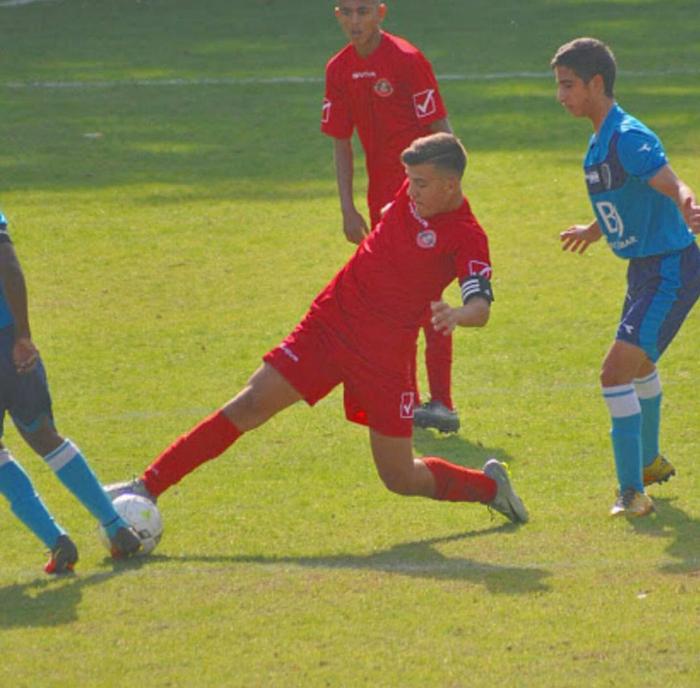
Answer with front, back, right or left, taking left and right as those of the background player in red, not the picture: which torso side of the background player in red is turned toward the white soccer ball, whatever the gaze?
front

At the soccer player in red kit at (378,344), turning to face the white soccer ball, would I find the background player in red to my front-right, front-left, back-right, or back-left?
back-right

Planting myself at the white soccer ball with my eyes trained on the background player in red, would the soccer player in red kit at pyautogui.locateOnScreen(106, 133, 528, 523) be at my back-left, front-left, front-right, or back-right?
front-right

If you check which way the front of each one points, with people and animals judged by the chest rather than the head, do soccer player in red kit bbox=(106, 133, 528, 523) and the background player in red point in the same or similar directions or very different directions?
same or similar directions

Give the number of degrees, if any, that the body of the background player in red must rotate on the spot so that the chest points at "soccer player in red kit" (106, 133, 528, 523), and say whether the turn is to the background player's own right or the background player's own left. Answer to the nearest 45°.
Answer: approximately 45° to the background player's own left

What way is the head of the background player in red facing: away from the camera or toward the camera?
toward the camera

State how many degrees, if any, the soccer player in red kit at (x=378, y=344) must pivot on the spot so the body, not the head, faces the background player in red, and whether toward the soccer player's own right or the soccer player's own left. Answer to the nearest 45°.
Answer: approximately 135° to the soccer player's own right

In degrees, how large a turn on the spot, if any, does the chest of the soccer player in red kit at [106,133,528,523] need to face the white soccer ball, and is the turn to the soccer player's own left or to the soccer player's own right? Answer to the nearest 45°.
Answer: approximately 45° to the soccer player's own right

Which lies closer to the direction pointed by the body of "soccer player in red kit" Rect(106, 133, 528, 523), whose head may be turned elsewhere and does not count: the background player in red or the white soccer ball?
the white soccer ball

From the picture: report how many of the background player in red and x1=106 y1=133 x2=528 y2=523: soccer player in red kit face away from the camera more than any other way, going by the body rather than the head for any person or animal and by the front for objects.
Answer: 0

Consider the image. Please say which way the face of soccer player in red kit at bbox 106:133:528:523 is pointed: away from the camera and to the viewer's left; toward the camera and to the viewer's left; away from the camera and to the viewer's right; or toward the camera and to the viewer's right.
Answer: toward the camera and to the viewer's left

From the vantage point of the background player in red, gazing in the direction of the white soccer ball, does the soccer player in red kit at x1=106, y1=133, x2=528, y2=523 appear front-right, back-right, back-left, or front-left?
front-left

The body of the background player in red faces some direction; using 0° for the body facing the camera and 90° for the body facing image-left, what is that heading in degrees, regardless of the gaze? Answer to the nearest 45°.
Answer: approximately 45°
